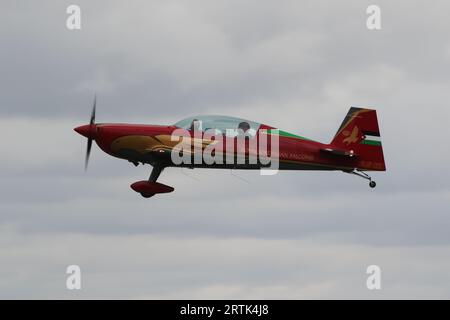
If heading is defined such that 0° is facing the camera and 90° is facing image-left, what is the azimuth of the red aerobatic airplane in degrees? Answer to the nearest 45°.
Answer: approximately 90°
